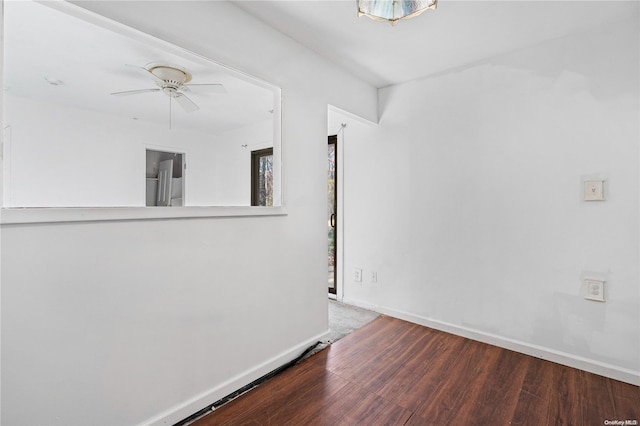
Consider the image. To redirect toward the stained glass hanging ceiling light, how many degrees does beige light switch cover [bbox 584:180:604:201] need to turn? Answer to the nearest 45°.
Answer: approximately 45° to its right
